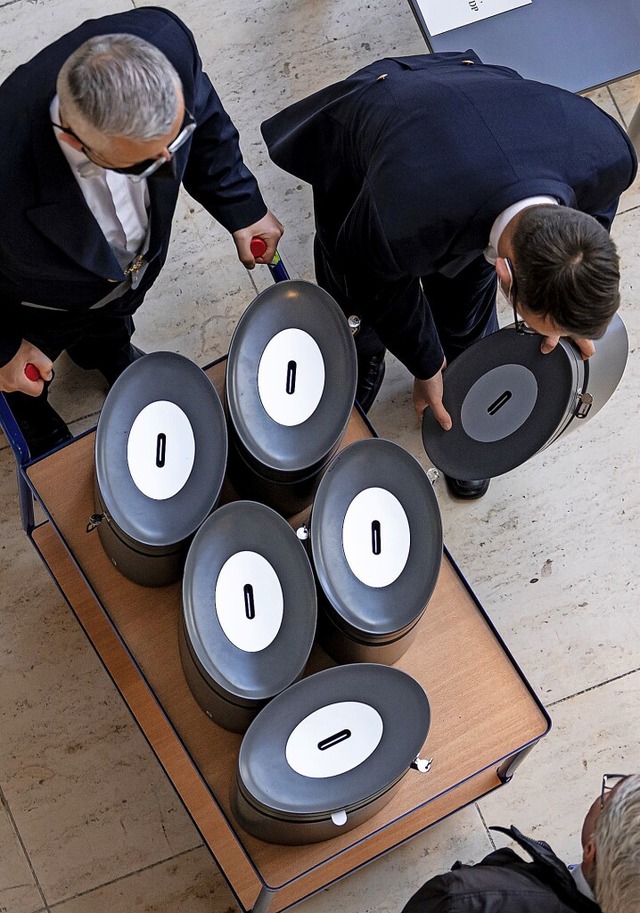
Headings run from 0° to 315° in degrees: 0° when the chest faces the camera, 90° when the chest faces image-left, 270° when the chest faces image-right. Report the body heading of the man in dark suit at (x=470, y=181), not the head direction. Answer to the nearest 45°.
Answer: approximately 315°

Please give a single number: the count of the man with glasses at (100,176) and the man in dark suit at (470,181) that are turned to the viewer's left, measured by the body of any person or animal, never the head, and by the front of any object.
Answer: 0

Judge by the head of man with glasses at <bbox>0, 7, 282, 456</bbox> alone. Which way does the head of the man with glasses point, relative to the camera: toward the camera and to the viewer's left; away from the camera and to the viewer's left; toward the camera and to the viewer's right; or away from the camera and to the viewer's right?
toward the camera and to the viewer's right

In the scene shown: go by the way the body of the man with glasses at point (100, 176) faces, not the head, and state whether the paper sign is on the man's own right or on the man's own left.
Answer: on the man's own left

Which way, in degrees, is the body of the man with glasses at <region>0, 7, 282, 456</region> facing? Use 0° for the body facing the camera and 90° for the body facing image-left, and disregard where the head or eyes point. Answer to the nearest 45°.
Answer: approximately 315°
